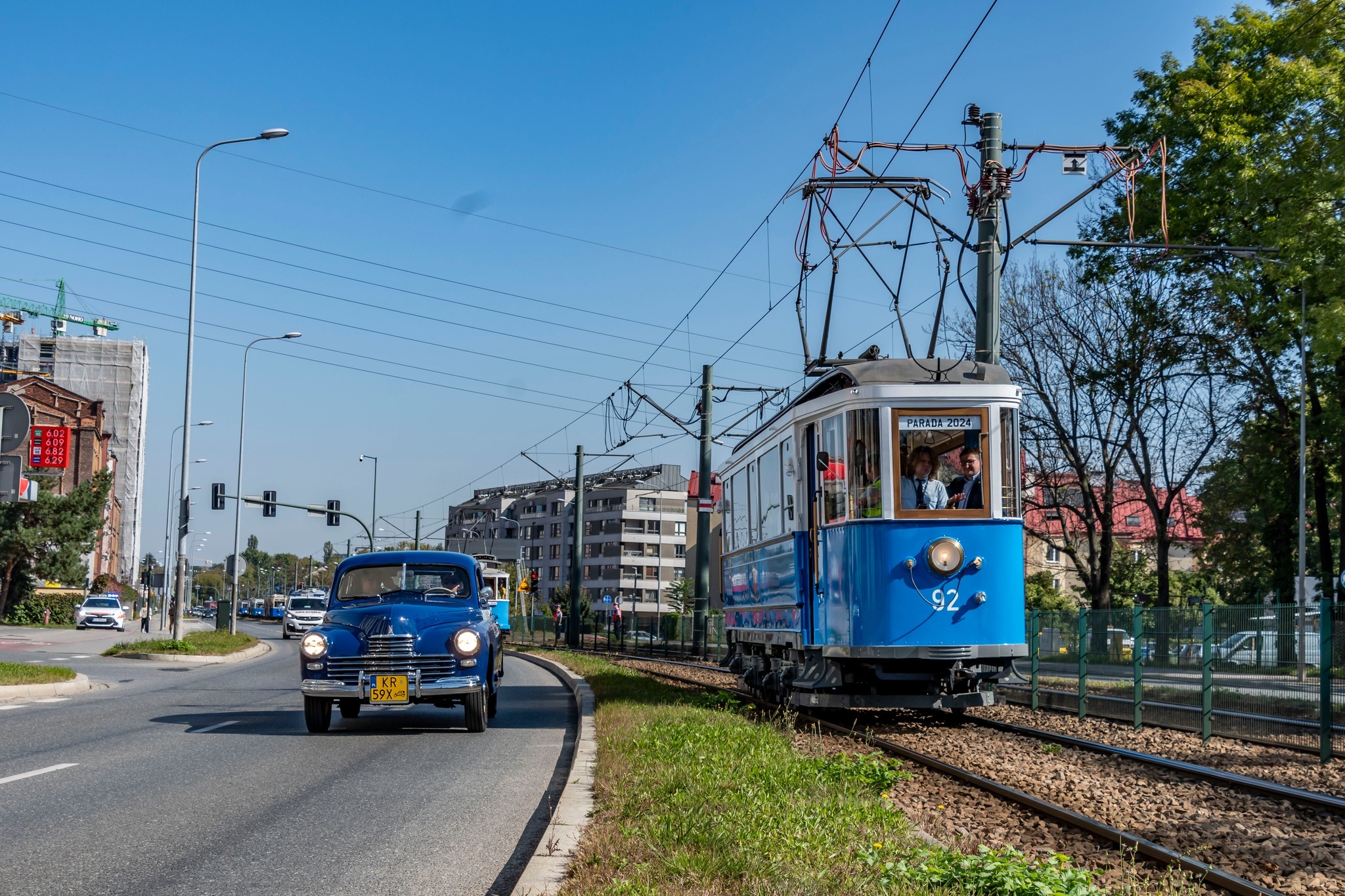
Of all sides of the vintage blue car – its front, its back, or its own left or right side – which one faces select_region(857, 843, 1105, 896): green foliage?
front

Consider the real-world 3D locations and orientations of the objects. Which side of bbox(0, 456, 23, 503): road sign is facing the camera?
back

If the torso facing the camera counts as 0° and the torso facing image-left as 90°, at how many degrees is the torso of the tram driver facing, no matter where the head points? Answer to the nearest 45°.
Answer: approximately 0°

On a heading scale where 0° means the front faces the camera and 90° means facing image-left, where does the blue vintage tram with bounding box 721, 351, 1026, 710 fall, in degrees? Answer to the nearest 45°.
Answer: approximately 315°

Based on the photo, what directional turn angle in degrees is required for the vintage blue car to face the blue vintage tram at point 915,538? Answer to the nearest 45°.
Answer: approximately 90° to its left

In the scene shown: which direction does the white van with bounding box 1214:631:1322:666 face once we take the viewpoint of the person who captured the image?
facing to the left of the viewer

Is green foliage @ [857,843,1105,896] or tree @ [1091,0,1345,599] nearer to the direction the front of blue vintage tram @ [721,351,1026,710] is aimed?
the green foliage

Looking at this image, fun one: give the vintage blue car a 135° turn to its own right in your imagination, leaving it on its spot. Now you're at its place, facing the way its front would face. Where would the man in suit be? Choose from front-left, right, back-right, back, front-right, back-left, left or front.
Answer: back-right

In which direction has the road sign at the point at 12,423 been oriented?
away from the camera

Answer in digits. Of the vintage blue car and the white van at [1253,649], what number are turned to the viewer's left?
1

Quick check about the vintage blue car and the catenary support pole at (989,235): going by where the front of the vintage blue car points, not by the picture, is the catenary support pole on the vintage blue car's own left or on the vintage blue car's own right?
on the vintage blue car's own left
